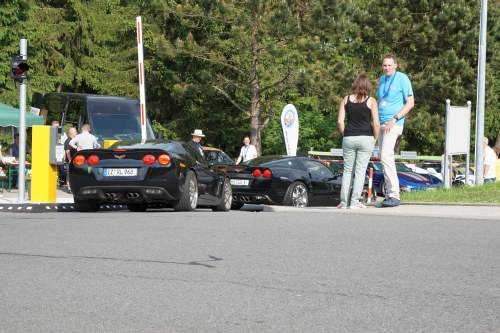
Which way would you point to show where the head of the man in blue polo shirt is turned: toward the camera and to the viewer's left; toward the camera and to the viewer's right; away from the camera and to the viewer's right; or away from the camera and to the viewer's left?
toward the camera and to the viewer's left

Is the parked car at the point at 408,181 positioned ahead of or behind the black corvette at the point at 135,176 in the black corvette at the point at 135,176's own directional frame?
ahead

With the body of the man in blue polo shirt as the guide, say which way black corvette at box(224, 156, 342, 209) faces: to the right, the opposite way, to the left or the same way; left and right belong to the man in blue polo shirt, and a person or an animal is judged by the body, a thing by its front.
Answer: the opposite way

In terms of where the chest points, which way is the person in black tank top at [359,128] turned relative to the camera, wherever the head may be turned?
away from the camera

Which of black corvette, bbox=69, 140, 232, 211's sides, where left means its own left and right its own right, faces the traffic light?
left

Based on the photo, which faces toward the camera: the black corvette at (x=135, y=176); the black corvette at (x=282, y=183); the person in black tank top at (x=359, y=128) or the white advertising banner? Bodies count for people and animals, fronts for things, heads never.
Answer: the white advertising banner

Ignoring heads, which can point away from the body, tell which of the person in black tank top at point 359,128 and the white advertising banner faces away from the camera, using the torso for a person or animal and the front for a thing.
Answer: the person in black tank top

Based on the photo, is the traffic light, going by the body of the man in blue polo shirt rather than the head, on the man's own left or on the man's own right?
on the man's own right

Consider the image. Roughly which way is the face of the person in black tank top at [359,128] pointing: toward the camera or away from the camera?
away from the camera

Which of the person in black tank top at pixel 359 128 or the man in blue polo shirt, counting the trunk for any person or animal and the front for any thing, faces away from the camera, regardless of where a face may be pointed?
the person in black tank top

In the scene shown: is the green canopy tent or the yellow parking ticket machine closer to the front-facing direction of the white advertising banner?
the yellow parking ticket machine

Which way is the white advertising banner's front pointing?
toward the camera

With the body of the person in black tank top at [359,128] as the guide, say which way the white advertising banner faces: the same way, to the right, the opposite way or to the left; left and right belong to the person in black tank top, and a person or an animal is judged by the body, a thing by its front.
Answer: the opposite way

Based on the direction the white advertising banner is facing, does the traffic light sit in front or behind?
in front
